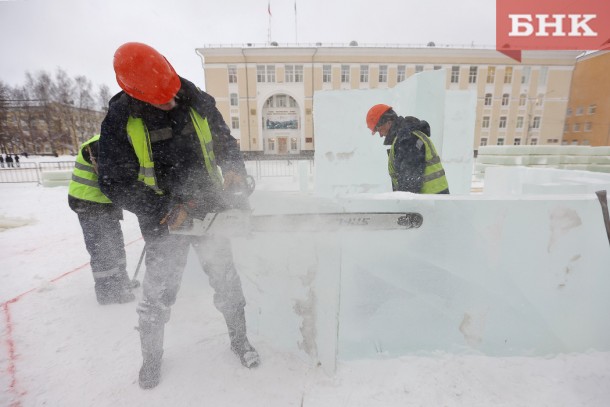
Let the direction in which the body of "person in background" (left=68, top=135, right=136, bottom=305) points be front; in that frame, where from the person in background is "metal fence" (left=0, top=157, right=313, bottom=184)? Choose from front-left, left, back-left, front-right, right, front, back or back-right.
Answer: left

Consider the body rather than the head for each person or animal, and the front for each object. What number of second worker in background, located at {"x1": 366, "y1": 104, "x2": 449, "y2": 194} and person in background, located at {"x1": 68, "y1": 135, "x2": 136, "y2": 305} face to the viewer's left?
1

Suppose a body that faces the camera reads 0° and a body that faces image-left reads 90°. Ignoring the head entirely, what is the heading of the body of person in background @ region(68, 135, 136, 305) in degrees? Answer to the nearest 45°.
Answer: approximately 270°

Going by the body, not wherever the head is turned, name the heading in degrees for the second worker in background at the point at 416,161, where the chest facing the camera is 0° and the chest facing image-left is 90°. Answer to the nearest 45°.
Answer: approximately 90°

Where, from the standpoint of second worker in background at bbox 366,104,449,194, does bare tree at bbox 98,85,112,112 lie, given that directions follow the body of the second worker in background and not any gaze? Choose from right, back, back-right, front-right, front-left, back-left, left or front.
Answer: front-right

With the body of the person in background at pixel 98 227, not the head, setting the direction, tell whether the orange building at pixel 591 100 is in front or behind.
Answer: in front

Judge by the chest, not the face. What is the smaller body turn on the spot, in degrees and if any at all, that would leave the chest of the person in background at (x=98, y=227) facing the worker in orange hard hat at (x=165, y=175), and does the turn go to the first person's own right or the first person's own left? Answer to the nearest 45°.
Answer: approximately 90° to the first person's own right

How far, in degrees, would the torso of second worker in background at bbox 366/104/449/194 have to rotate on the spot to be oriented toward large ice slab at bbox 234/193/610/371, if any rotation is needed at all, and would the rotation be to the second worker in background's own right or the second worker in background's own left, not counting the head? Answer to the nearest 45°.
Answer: approximately 90° to the second worker in background's own left
